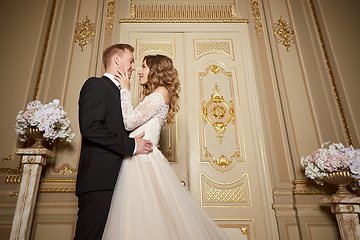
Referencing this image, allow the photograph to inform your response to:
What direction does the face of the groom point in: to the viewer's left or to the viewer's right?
to the viewer's right

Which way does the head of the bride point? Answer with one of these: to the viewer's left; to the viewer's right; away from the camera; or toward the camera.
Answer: to the viewer's left

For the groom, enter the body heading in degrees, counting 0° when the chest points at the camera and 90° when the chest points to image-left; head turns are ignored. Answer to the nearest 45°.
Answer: approximately 270°

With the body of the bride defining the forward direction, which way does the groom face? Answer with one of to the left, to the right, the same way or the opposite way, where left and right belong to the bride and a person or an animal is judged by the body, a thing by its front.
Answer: the opposite way

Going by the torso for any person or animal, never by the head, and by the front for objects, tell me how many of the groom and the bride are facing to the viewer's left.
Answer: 1

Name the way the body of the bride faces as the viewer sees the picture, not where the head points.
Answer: to the viewer's left
